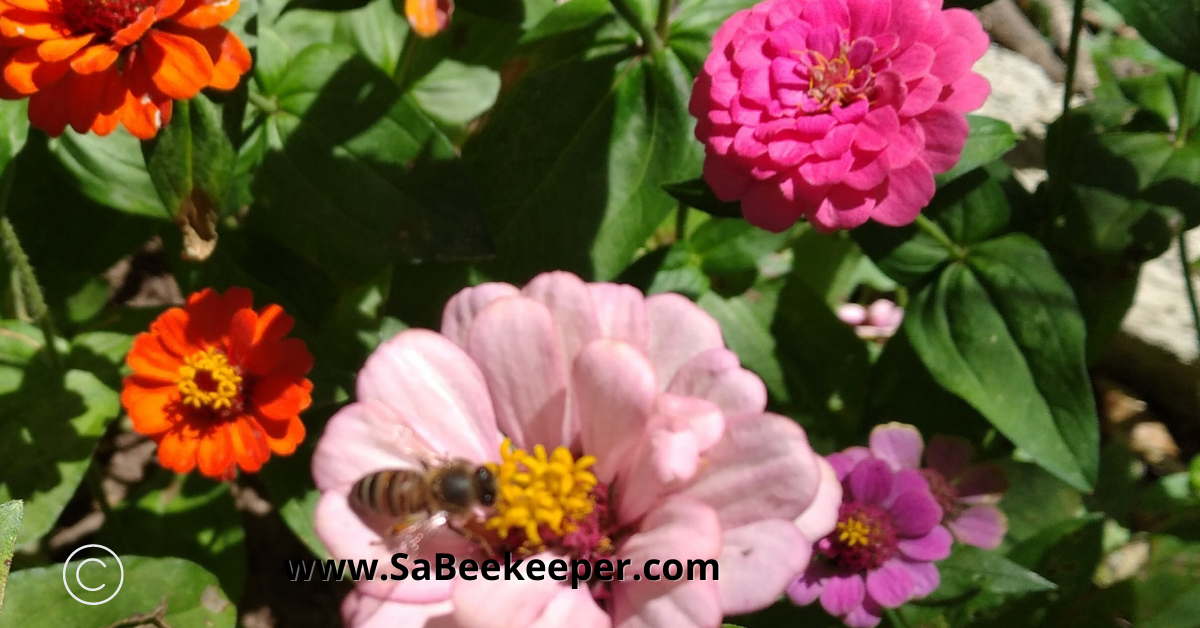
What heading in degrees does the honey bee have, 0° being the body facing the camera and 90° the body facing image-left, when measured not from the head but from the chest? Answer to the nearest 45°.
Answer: approximately 270°

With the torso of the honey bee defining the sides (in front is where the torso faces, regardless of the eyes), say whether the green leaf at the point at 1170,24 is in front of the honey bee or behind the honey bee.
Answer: in front
